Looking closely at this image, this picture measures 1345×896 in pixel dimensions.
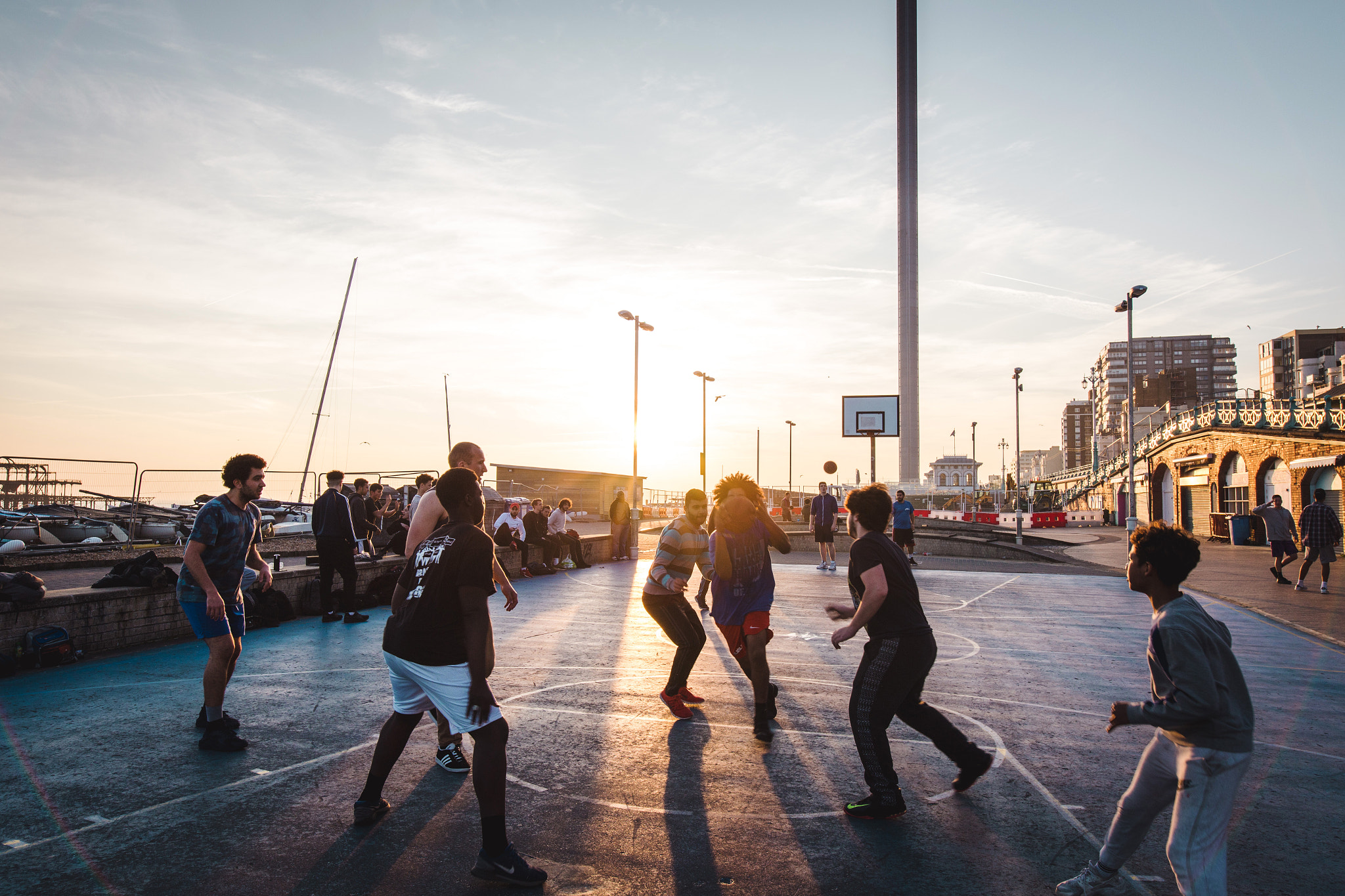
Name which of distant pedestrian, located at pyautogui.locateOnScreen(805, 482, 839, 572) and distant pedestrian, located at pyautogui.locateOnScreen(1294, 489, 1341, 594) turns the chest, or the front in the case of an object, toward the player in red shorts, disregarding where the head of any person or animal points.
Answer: distant pedestrian, located at pyautogui.locateOnScreen(805, 482, 839, 572)

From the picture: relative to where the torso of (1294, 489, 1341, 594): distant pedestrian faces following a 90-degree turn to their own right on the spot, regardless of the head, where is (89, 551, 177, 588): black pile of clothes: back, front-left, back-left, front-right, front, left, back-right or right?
back-right

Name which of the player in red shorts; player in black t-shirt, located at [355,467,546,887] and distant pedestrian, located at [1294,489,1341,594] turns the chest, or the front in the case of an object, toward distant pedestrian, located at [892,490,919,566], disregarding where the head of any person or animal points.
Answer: the player in black t-shirt

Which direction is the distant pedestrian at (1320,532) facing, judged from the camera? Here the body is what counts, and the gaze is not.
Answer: away from the camera

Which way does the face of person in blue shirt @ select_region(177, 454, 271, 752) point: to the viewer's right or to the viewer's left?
to the viewer's right

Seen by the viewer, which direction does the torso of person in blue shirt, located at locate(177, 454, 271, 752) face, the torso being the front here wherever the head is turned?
to the viewer's right

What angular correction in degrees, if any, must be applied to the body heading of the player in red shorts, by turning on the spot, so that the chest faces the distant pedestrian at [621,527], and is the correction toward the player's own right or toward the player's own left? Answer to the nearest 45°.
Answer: approximately 180°

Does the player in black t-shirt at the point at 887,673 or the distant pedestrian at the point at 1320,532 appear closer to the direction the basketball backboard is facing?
the player in black t-shirt

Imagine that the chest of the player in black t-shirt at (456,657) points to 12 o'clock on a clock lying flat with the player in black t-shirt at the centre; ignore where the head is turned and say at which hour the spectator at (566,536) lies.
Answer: The spectator is roughly at 11 o'clock from the player in black t-shirt.
